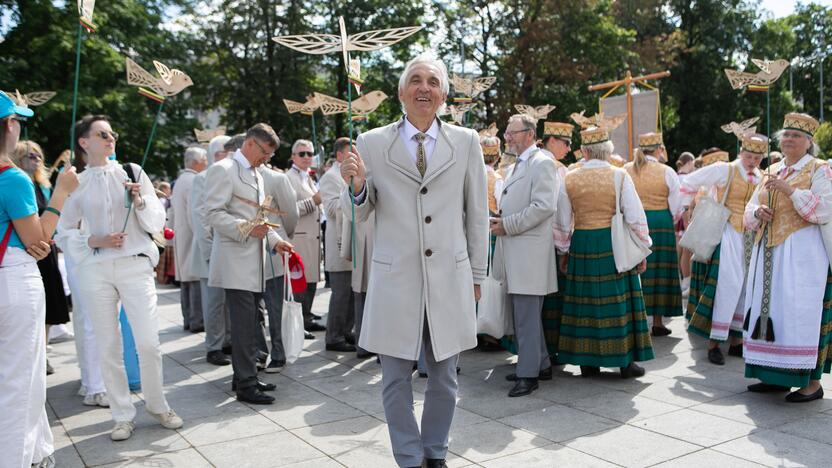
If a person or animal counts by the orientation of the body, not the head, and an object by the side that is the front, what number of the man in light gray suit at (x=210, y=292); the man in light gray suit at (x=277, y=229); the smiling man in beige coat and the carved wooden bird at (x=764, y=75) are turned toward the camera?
1

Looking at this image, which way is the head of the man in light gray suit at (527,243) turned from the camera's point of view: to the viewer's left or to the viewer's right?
to the viewer's left

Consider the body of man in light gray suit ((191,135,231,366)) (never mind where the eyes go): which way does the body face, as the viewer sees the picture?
to the viewer's right

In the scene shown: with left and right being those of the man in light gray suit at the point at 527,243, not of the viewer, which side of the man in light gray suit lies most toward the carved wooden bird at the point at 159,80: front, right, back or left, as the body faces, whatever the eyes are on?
front

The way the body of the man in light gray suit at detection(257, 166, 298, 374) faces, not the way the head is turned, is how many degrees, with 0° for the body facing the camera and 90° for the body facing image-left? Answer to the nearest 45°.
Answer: approximately 90°

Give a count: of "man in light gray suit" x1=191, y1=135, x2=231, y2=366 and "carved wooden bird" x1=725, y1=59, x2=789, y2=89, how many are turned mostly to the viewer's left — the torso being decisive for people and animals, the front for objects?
0

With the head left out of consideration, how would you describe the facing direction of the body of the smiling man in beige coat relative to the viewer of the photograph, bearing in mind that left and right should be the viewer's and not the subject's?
facing the viewer

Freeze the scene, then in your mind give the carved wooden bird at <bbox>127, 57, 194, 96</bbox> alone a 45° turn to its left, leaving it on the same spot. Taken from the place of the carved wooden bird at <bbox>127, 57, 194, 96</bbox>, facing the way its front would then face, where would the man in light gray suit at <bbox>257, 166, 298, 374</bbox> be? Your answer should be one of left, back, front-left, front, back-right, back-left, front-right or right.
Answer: front

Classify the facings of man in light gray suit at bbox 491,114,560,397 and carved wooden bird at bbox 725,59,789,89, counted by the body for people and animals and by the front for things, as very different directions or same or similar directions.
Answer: very different directions

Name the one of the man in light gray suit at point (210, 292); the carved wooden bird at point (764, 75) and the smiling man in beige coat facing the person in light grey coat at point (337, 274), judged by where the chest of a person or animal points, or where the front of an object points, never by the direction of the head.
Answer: the man in light gray suit at point (210, 292)

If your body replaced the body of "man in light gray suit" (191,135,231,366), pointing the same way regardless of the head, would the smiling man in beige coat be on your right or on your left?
on your right

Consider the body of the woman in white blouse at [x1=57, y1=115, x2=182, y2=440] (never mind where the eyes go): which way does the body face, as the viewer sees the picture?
toward the camera

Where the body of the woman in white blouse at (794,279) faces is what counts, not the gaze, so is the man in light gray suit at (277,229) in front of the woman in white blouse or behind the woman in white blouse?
in front

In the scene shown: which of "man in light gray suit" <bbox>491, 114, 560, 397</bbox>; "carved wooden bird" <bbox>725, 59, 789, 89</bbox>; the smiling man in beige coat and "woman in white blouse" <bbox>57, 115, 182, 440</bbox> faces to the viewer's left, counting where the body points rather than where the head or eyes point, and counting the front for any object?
the man in light gray suit

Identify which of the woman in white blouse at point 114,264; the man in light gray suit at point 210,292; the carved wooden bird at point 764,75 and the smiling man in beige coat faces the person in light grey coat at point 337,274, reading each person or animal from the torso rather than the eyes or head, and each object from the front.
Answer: the man in light gray suit at point 210,292

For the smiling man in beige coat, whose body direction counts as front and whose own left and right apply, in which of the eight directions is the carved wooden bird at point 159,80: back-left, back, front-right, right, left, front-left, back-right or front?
back-right

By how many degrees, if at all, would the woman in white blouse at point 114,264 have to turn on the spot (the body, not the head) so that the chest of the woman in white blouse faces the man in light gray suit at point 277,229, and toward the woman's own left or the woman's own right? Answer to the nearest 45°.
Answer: approximately 135° to the woman's own left

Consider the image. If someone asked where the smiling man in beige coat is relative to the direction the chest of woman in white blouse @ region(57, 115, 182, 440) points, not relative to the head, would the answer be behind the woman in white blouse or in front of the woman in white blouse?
in front
